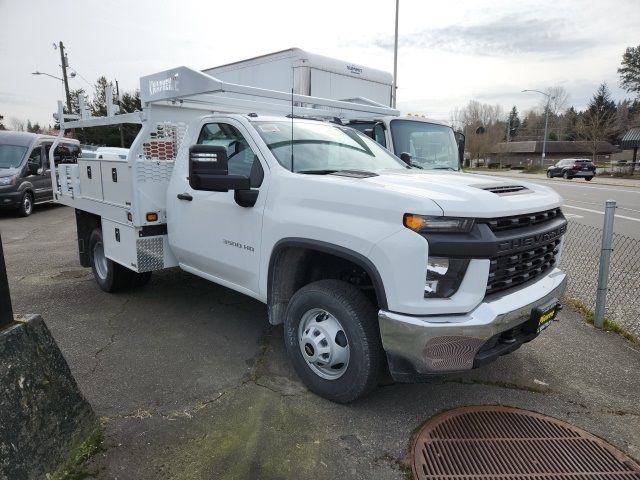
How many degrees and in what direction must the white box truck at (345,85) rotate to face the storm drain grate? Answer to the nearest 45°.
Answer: approximately 45° to its right

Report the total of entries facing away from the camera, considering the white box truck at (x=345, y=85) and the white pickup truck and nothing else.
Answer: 0

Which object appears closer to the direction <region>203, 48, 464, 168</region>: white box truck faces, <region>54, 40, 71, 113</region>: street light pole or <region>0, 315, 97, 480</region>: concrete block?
the concrete block

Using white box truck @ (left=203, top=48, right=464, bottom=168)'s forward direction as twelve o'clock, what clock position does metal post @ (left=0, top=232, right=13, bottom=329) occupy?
The metal post is roughly at 2 o'clock from the white box truck.

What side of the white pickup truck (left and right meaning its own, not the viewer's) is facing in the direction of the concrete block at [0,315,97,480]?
right

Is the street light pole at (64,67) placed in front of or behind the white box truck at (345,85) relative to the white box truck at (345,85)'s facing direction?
behind

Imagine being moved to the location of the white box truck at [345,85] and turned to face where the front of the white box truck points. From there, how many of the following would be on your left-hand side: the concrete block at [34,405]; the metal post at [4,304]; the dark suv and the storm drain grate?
1

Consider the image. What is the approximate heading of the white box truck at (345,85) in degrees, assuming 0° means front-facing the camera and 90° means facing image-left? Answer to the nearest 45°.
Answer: approximately 315°

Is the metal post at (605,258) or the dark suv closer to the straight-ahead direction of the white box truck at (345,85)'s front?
the metal post

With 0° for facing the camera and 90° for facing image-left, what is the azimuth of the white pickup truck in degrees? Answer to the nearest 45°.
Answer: approximately 315°

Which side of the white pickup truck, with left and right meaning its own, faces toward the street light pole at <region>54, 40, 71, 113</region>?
back

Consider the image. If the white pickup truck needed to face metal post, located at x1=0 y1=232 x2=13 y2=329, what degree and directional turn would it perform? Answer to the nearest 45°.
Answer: approximately 90° to its right
